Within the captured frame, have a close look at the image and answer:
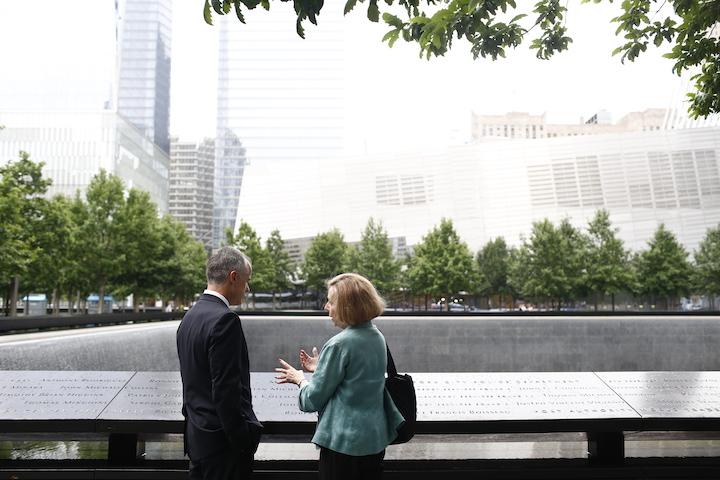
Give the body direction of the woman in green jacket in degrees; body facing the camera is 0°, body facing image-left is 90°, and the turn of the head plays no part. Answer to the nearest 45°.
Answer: approximately 135°

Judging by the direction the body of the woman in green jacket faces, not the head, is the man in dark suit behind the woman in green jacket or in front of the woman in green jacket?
in front

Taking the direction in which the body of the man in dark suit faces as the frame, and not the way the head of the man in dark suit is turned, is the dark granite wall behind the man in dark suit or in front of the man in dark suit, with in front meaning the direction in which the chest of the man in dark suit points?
in front

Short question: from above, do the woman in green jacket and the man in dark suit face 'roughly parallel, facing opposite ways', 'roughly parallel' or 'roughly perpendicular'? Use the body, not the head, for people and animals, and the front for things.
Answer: roughly perpendicular

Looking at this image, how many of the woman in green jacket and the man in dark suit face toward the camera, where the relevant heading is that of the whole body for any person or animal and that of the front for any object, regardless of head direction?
0

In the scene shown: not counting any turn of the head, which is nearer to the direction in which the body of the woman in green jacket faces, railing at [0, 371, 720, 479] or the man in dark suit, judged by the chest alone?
the man in dark suit

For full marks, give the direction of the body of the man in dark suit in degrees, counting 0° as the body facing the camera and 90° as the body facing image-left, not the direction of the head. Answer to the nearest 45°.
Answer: approximately 225°

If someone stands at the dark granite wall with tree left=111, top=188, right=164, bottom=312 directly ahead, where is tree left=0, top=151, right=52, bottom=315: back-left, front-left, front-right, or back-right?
front-left

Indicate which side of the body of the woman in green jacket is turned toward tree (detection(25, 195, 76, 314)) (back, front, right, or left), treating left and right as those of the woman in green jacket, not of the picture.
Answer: front

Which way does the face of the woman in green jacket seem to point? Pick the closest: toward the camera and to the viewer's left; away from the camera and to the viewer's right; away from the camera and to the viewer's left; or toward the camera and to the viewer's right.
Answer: away from the camera and to the viewer's left

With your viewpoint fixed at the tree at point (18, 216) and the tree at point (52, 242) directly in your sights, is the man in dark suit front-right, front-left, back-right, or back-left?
back-right

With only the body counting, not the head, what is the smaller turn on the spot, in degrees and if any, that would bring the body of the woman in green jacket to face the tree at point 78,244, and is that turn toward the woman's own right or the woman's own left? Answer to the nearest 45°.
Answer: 0° — they already face it
